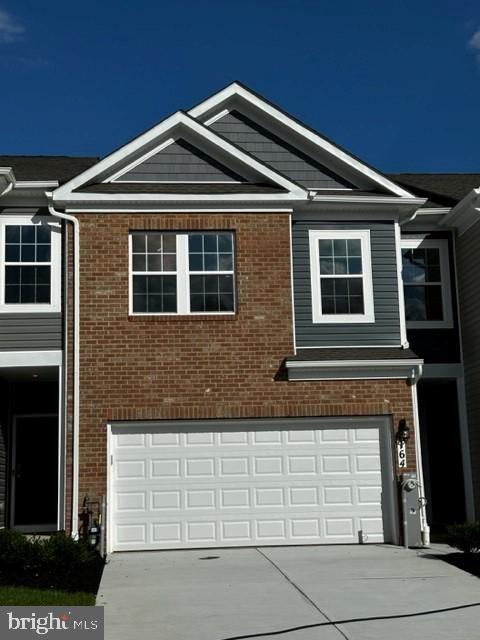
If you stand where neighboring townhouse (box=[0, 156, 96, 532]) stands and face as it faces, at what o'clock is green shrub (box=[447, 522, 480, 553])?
The green shrub is roughly at 10 o'clock from the neighboring townhouse.

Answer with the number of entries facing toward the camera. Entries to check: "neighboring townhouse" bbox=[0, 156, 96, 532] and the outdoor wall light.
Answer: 2

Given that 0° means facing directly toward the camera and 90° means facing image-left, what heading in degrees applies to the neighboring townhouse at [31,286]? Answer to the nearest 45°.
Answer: approximately 0°
